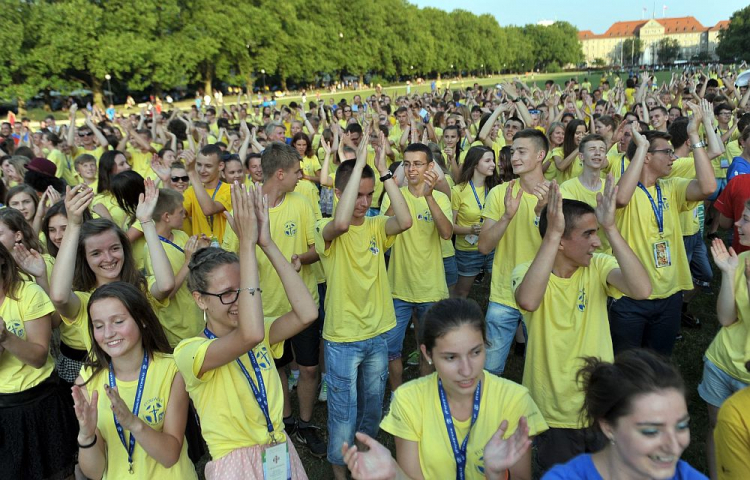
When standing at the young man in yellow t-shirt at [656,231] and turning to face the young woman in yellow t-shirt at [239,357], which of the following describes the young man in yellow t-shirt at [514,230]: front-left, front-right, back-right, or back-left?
front-right

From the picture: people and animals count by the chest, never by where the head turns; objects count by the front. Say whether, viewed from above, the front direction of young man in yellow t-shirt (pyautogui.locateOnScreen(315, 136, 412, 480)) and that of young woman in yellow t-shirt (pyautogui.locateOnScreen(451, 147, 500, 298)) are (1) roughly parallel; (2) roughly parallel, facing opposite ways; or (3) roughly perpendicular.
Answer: roughly parallel

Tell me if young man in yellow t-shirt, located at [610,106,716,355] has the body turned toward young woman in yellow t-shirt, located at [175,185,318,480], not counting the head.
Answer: no

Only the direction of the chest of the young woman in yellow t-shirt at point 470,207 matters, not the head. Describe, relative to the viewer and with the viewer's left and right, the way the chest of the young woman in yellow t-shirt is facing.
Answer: facing the viewer and to the right of the viewer

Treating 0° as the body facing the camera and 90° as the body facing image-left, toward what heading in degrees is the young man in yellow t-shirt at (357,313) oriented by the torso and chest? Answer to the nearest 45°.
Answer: approximately 315°

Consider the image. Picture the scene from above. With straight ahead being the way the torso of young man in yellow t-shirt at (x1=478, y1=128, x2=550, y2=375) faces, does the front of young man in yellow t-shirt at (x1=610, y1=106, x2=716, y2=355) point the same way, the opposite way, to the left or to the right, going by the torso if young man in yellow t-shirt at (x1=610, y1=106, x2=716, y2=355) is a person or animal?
the same way

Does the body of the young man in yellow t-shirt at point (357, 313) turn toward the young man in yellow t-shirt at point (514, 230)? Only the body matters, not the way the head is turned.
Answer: no

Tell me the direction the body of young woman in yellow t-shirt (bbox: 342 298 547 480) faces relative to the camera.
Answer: toward the camera

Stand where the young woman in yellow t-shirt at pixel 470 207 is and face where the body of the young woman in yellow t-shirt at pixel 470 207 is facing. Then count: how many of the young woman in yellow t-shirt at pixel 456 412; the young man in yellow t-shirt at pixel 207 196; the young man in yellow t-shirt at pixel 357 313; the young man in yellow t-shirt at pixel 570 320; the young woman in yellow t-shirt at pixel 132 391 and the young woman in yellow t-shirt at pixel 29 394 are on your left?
0

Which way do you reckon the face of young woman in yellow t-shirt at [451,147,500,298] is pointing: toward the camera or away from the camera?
toward the camera

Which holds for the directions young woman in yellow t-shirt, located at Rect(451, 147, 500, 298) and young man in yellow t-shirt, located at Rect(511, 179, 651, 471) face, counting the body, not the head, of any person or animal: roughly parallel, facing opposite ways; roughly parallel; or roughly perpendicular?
roughly parallel

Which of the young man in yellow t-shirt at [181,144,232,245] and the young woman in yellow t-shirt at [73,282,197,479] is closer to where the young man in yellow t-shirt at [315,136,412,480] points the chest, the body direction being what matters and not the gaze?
the young woman in yellow t-shirt

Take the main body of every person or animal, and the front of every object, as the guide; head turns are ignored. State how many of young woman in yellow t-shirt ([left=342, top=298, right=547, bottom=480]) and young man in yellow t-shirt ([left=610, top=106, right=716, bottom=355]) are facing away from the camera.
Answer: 0

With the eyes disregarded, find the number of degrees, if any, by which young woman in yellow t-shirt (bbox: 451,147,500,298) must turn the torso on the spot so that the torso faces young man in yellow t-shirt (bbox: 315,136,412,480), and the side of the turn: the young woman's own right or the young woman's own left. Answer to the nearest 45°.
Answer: approximately 45° to the young woman's own right

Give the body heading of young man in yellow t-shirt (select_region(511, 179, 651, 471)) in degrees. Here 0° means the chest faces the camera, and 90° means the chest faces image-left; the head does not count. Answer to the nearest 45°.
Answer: approximately 315°

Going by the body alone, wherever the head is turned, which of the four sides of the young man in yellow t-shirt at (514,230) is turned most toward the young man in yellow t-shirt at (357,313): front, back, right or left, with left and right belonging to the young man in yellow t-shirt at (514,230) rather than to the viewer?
right

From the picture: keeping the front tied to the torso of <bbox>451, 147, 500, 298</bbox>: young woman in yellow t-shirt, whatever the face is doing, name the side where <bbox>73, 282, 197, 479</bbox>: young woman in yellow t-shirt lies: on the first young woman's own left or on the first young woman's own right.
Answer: on the first young woman's own right

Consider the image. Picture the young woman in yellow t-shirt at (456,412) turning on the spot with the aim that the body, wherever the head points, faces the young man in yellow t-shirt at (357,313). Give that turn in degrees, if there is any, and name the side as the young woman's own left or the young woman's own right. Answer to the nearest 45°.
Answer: approximately 135° to the young woman's own right

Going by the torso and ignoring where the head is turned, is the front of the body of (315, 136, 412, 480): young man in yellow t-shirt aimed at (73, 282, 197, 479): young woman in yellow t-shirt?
no

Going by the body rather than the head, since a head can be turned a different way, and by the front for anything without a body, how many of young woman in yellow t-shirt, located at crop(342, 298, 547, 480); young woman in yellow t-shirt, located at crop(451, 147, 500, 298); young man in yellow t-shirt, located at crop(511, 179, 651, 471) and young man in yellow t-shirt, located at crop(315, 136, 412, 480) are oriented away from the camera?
0

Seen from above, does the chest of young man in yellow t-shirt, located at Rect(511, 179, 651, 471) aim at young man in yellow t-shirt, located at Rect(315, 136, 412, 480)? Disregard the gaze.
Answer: no
